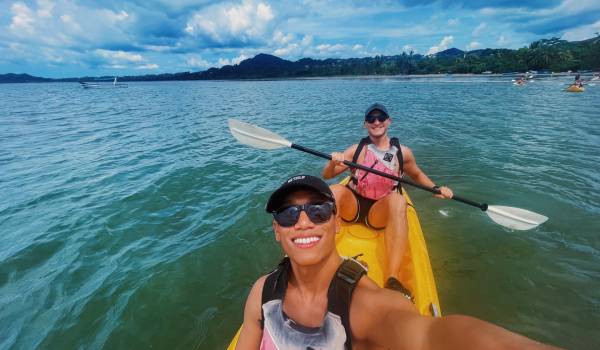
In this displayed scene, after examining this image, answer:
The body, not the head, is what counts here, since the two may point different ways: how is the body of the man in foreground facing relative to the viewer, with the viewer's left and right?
facing the viewer

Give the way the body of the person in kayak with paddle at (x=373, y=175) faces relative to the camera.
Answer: toward the camera

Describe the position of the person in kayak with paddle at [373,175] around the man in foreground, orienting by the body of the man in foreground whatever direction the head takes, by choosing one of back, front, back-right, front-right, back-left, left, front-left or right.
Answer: back

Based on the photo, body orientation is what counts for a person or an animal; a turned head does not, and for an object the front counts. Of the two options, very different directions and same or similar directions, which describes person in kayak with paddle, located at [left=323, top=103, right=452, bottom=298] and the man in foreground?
same or similar directions

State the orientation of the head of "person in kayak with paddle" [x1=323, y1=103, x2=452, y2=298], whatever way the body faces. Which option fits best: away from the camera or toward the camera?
toward the camera

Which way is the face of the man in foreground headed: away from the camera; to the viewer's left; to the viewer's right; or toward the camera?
toward the camera

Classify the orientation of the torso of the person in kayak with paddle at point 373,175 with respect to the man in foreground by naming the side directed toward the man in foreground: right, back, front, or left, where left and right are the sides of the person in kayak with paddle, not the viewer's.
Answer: front

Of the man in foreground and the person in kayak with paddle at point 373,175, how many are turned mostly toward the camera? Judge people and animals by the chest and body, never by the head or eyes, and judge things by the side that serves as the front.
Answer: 2
